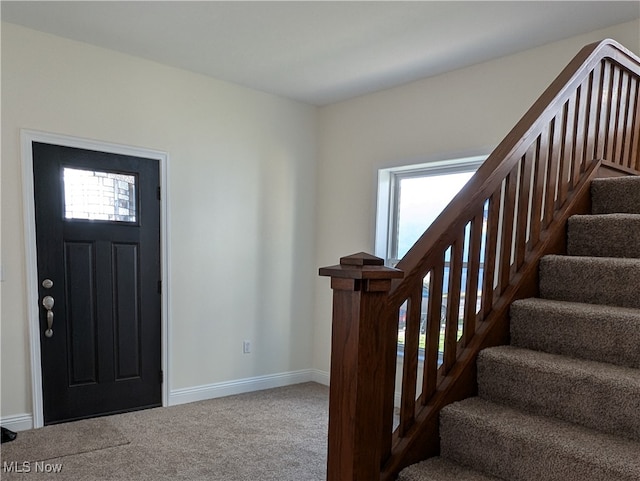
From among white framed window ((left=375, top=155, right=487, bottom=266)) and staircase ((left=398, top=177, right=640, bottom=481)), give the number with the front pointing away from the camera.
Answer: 0

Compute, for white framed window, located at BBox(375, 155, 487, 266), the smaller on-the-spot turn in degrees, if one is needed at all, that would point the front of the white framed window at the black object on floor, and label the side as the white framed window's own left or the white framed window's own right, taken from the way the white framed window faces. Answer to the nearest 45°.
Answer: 0° — it already faces it

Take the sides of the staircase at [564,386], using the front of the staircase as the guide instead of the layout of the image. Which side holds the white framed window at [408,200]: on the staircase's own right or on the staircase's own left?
on the staircase's own right

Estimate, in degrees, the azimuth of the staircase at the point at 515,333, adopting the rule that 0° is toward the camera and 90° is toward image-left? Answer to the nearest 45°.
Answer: approximately 45°

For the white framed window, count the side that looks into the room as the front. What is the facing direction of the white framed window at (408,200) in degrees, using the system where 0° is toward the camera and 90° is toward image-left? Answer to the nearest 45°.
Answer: approximately 45°

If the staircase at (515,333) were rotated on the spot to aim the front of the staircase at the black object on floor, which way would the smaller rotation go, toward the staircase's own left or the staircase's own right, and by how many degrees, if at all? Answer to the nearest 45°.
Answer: approximately 45° to the staircase's own right

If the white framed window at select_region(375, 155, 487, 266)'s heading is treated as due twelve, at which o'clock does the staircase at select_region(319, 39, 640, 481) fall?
The staircase is roughly at 10 o'clock from the white framed window.

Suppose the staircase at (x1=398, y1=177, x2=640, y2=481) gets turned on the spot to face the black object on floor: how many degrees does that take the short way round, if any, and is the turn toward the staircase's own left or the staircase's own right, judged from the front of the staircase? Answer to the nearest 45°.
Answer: approximately 45° to the staircase's own right

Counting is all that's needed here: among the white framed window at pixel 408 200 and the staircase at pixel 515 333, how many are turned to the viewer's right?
0
